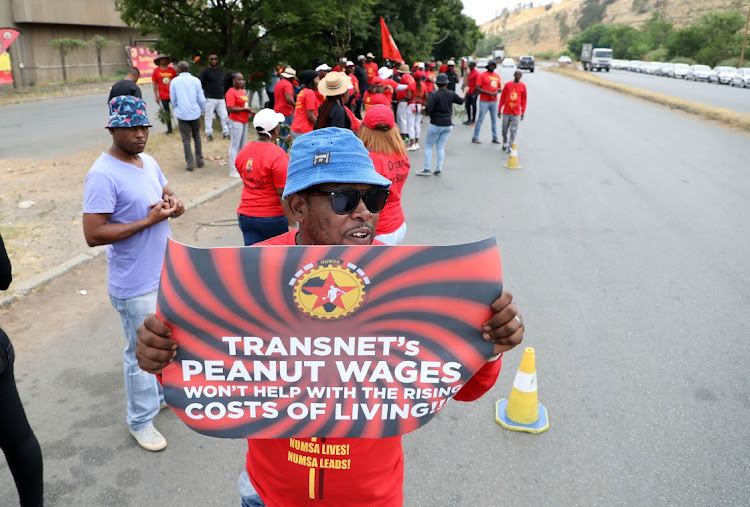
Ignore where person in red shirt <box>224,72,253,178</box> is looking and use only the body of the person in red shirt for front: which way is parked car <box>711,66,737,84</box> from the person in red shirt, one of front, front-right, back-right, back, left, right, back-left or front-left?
left

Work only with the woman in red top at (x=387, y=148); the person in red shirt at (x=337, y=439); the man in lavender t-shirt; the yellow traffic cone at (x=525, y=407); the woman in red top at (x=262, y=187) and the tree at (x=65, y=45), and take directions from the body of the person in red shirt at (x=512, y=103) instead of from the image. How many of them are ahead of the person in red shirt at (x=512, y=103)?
5

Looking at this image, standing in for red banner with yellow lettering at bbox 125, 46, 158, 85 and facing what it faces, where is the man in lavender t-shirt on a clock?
The man in lavender t-shirt is roughly at 12 o'clock from the red banner with yellow lettering.

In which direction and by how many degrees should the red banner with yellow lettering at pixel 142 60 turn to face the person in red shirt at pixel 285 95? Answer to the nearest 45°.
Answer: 0° — it already faces them

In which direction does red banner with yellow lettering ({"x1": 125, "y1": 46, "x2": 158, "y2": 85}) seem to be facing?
toward the camera

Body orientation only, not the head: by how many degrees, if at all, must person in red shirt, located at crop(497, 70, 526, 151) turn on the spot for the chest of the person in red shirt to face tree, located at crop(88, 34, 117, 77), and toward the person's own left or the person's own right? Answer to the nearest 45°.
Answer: approximately 135° to the person's own right

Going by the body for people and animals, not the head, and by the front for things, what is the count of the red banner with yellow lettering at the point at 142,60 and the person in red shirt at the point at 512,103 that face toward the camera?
2

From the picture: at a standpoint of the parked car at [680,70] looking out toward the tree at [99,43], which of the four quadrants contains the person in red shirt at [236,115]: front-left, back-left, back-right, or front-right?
front-left

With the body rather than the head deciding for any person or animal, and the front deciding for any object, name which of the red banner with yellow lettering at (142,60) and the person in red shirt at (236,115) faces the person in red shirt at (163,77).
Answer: the red banner with yellow lettering

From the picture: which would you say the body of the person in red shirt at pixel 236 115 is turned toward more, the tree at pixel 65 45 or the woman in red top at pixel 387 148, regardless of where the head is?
the woman in red top

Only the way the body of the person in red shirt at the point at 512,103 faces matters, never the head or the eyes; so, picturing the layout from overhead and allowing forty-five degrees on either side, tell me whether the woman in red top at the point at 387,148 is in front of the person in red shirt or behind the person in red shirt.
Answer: in front

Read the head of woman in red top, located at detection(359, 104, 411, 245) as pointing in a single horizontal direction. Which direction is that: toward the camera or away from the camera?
away from the camera

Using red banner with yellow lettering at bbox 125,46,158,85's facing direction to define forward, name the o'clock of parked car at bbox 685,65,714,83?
The parked car is roughly at 9 o'clock from the red banner with yellow lettering.
